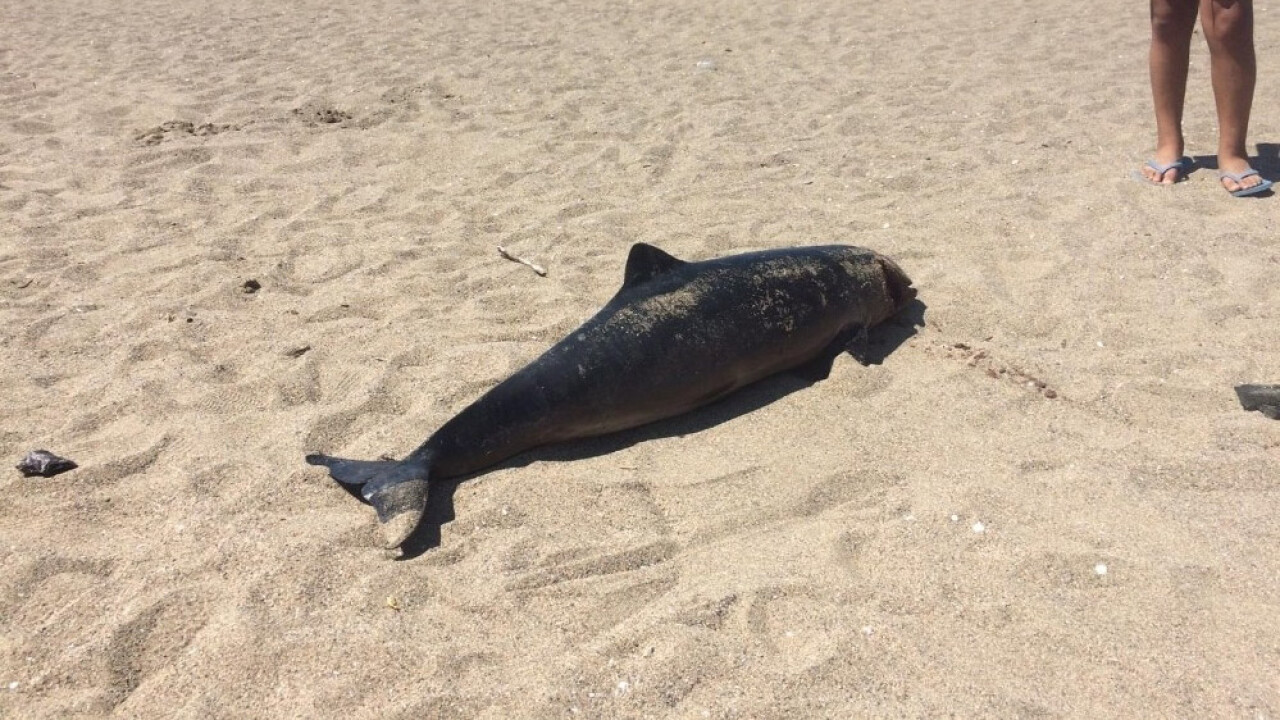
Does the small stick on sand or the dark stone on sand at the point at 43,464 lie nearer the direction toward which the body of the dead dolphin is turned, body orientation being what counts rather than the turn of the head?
the small stick on sand

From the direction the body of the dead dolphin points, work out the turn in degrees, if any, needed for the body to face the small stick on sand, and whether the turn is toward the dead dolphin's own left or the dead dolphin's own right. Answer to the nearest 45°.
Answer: approximately 45° to the dead dolphin's own left

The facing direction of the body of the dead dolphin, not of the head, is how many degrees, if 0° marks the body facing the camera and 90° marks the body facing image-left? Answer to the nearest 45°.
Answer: approximately 225°

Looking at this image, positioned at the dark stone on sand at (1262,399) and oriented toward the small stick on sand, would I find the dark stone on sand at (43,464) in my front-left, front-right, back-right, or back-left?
front-left

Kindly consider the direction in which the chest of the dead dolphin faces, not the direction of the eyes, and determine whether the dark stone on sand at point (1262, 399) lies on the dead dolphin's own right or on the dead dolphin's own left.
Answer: on the dead dolphin's own right

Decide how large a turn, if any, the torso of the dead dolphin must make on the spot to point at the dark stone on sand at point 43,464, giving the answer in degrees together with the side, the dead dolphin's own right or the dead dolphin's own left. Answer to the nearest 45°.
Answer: approximately 135° to the dead dolphin's own left

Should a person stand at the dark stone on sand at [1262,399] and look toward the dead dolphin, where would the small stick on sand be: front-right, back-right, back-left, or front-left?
front-right
